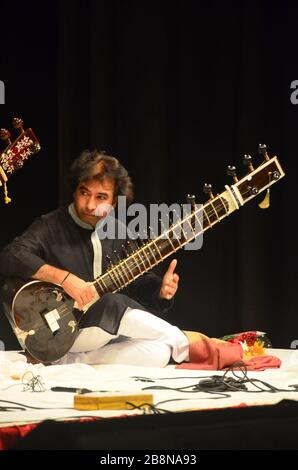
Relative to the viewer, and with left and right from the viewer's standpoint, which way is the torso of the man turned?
facing the viewer and to the right of the viewer

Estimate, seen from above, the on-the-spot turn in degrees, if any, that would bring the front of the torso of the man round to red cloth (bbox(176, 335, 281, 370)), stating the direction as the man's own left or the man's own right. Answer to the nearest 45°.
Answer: approximately 45° to the man's own left
